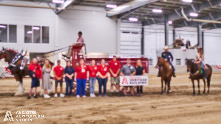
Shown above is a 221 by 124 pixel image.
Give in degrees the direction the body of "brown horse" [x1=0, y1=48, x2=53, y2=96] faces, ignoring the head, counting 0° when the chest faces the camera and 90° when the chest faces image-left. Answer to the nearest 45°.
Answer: approximately 90°

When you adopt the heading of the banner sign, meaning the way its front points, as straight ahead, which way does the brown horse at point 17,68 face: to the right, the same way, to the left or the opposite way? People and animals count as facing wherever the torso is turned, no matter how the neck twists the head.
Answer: to the right

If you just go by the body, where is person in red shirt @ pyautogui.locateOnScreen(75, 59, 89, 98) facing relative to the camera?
toward the camera

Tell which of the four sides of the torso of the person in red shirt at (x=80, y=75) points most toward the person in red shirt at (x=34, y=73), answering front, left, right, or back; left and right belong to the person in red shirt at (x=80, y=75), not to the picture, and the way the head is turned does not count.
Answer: right

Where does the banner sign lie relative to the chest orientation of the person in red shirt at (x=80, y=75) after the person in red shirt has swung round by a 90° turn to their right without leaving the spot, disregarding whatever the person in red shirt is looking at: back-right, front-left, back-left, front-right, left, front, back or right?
back

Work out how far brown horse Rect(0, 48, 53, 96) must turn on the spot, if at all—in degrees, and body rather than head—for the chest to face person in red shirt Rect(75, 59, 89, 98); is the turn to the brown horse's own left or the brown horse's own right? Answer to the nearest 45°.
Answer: approximately 135° to the brown horse's own left

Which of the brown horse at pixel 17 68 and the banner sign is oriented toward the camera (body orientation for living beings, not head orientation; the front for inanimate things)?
the banner sign

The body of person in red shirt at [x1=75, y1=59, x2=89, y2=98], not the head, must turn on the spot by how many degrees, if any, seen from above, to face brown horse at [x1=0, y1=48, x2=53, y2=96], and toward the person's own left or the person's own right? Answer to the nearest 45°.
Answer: approximately 90° to the person's own right

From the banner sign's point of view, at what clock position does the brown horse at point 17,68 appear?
The brown horse is roughly at 3 o'clock from the banner sign.

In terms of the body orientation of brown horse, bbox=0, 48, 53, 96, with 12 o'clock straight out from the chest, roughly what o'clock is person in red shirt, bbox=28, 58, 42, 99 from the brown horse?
The person in red shirt is roughly at 8 o'clock from the brown horse.

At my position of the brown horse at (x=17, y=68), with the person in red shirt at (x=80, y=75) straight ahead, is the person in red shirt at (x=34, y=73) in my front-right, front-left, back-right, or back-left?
front-right

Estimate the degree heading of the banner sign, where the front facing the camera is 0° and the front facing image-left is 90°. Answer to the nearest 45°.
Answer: approximately 0°

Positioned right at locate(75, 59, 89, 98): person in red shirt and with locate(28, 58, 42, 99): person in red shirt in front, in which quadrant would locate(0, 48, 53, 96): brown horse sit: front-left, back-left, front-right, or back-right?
front-right

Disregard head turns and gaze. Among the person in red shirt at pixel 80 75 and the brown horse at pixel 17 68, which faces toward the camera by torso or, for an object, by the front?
the person in red shirt

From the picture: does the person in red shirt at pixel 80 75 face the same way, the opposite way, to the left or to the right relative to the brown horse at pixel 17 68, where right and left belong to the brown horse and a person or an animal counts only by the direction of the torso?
to the left

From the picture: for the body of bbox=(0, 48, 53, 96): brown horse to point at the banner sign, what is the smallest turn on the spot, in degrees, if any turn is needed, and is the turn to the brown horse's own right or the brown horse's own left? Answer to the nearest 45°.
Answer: approximately 180°
